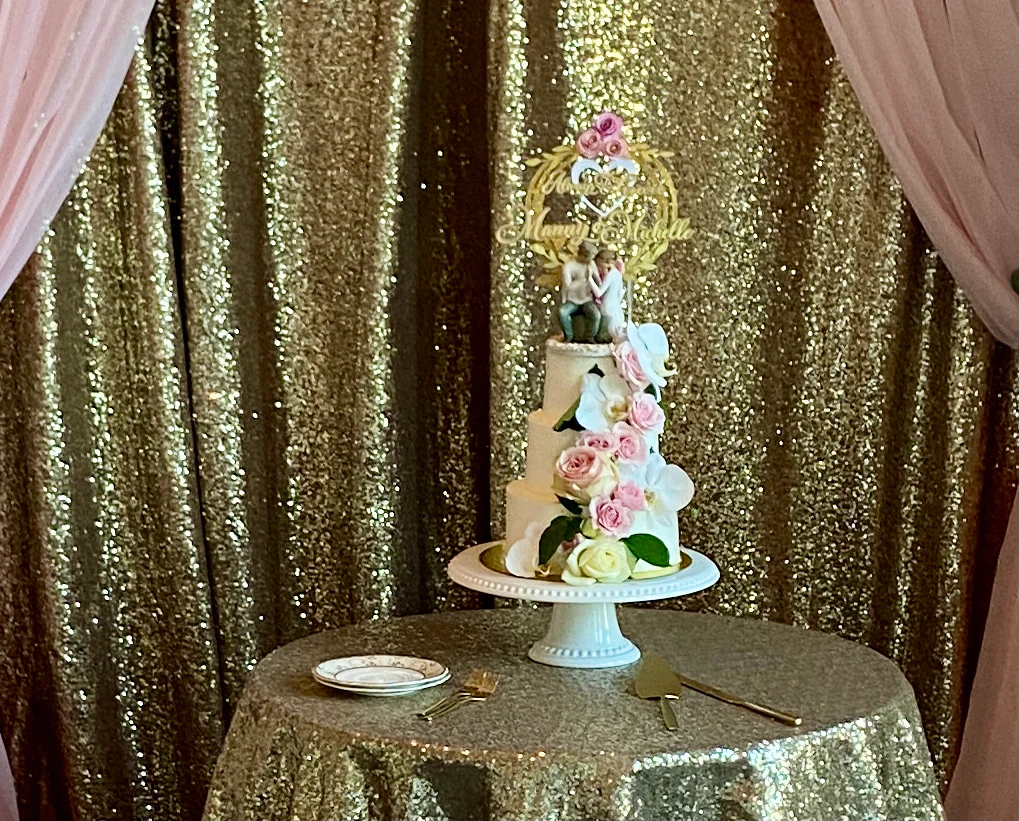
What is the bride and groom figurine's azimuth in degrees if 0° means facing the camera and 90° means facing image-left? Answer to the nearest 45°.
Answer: approximately 0°

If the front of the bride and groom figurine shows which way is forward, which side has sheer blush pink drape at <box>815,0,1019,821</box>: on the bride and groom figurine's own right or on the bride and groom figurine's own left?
on the bride and groom figurine's own left
